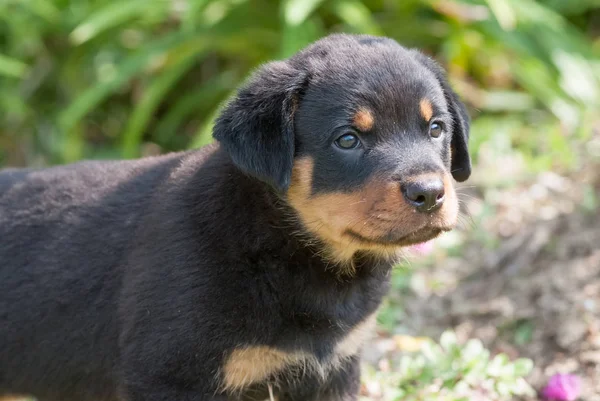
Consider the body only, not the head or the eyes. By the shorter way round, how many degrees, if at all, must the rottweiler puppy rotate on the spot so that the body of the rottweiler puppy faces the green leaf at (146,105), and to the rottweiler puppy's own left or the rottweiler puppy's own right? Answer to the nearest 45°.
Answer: approximately 135° to the rottweiler puppy's own left

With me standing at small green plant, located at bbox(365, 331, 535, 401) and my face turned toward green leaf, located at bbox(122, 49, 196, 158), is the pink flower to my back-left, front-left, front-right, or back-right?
back-right

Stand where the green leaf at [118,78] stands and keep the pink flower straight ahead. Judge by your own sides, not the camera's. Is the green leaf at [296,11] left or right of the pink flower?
left

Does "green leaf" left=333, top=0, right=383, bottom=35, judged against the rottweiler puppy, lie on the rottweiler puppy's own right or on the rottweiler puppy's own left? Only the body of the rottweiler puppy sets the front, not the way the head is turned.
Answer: on the rottweiler puppy's own left

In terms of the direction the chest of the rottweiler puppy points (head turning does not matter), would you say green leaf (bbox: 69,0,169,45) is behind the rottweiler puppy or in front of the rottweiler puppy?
behind

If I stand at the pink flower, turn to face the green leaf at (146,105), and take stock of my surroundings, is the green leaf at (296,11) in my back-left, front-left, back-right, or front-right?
front-right

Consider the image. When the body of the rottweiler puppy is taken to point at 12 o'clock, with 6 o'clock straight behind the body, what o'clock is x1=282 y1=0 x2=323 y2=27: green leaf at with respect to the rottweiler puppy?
The green leaf is roughly at 8 o'clock from the rottweiler puppy.

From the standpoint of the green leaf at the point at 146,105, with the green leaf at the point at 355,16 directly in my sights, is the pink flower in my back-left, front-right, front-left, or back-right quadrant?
front-right

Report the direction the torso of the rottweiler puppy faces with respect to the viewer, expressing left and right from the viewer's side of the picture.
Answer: facing the viewer and to the right of the viewer
